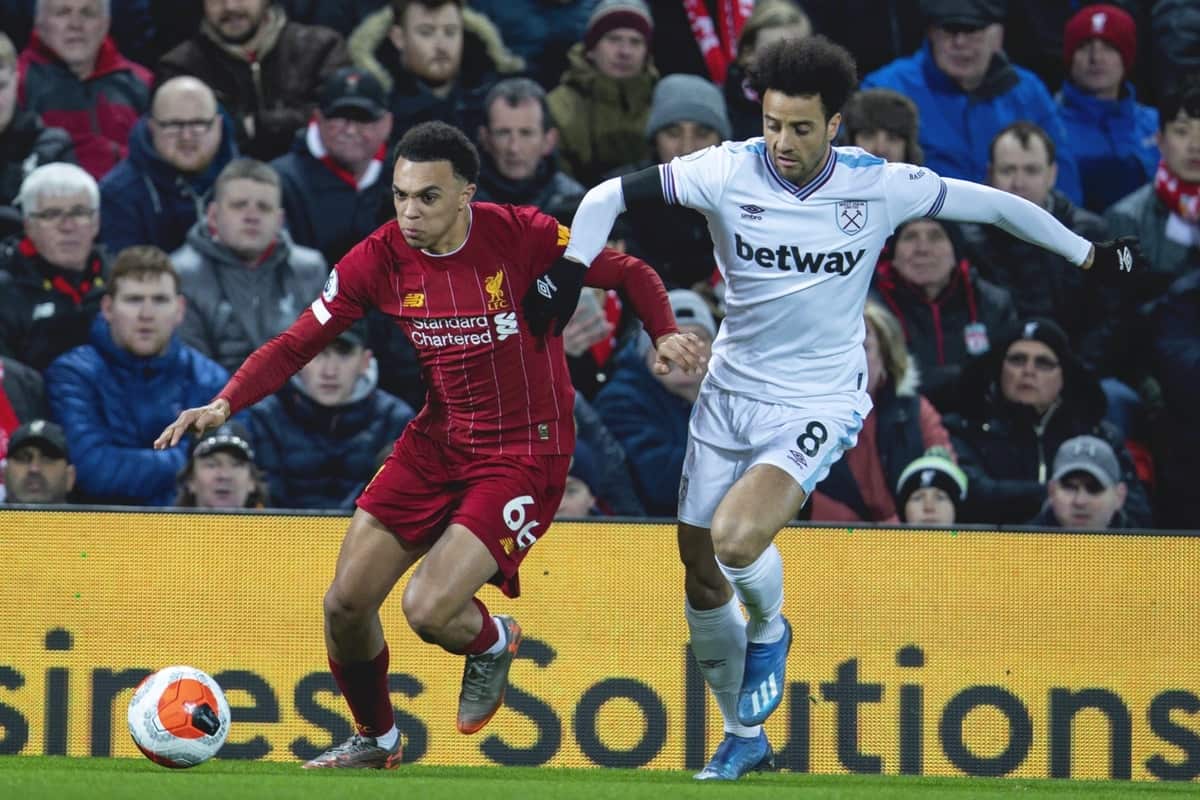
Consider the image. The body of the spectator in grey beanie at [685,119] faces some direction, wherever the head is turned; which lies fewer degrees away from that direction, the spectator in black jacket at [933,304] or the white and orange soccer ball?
the white and orange soccer ball

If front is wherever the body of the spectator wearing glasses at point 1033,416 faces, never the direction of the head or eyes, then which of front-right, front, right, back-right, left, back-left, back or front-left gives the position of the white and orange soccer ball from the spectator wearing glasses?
front-right

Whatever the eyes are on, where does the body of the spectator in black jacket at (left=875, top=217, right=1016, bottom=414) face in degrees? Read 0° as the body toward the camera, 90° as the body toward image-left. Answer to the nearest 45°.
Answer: approximately 0°

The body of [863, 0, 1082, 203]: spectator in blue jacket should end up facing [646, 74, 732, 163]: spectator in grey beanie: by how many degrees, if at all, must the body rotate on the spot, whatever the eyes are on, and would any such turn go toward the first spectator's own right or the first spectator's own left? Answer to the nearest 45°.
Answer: approximately 45° to the first spectator's own right

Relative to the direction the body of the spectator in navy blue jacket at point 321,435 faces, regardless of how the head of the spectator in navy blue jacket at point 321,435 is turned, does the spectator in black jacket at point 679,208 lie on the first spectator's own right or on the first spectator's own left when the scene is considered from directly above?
on the first spectator's own left

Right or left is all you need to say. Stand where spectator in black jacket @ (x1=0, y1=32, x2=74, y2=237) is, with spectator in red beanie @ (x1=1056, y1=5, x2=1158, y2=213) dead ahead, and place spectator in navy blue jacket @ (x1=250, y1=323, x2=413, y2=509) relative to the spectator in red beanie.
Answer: right

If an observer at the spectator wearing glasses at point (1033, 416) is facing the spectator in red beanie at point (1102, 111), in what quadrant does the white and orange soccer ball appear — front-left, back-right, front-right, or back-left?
back-left
